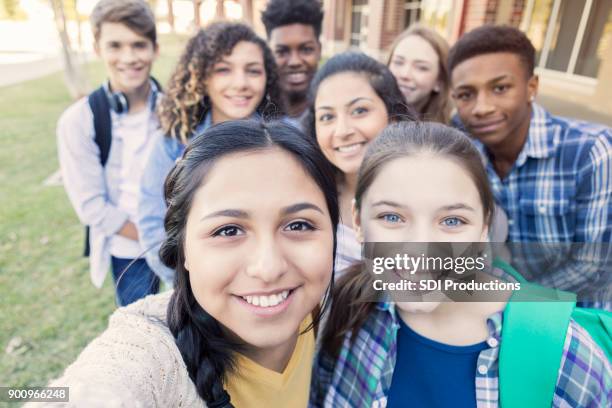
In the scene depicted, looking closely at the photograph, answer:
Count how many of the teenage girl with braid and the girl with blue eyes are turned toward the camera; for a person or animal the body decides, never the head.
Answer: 2

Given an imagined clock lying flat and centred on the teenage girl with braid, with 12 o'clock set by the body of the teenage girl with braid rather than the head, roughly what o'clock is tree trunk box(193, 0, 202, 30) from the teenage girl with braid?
The tree trunk is roughly at 6 o'clock from the teenage girl with braid.

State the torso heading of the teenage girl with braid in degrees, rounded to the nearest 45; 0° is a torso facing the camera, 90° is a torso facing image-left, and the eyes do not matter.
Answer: approximately 0°

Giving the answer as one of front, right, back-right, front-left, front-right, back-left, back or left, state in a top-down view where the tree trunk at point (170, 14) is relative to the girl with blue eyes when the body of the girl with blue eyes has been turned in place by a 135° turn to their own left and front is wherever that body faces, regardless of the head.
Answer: left

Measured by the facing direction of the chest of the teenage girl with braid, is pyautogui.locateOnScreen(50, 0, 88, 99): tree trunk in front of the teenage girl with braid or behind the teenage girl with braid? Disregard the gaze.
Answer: behind

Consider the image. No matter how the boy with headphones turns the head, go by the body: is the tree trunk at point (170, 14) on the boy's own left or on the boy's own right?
on the boy's own left
